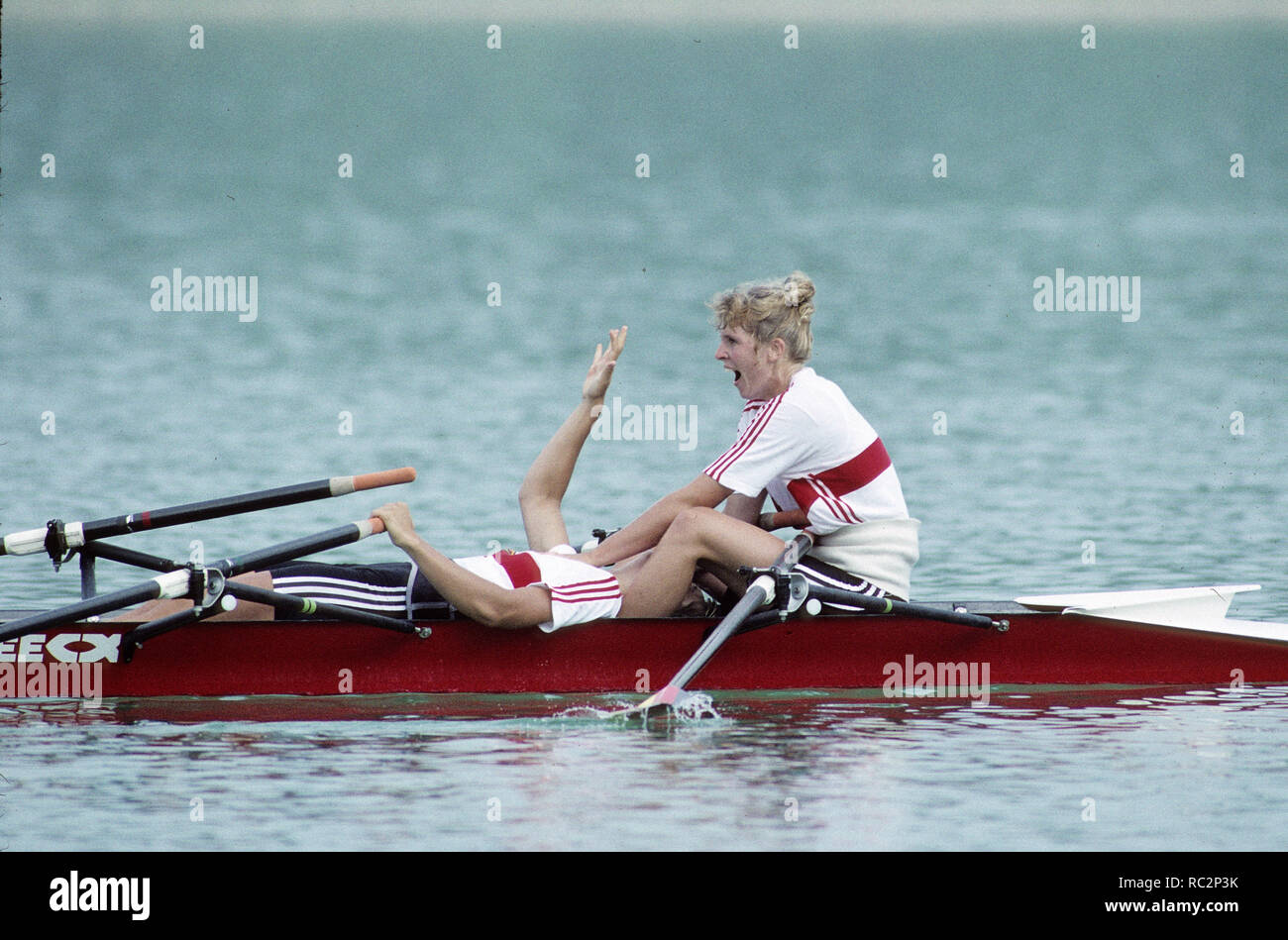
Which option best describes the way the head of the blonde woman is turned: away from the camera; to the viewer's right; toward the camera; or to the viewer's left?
to the viewer's left

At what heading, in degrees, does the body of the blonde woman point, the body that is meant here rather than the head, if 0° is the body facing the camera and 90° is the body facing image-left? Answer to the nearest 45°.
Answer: approximately 90°
